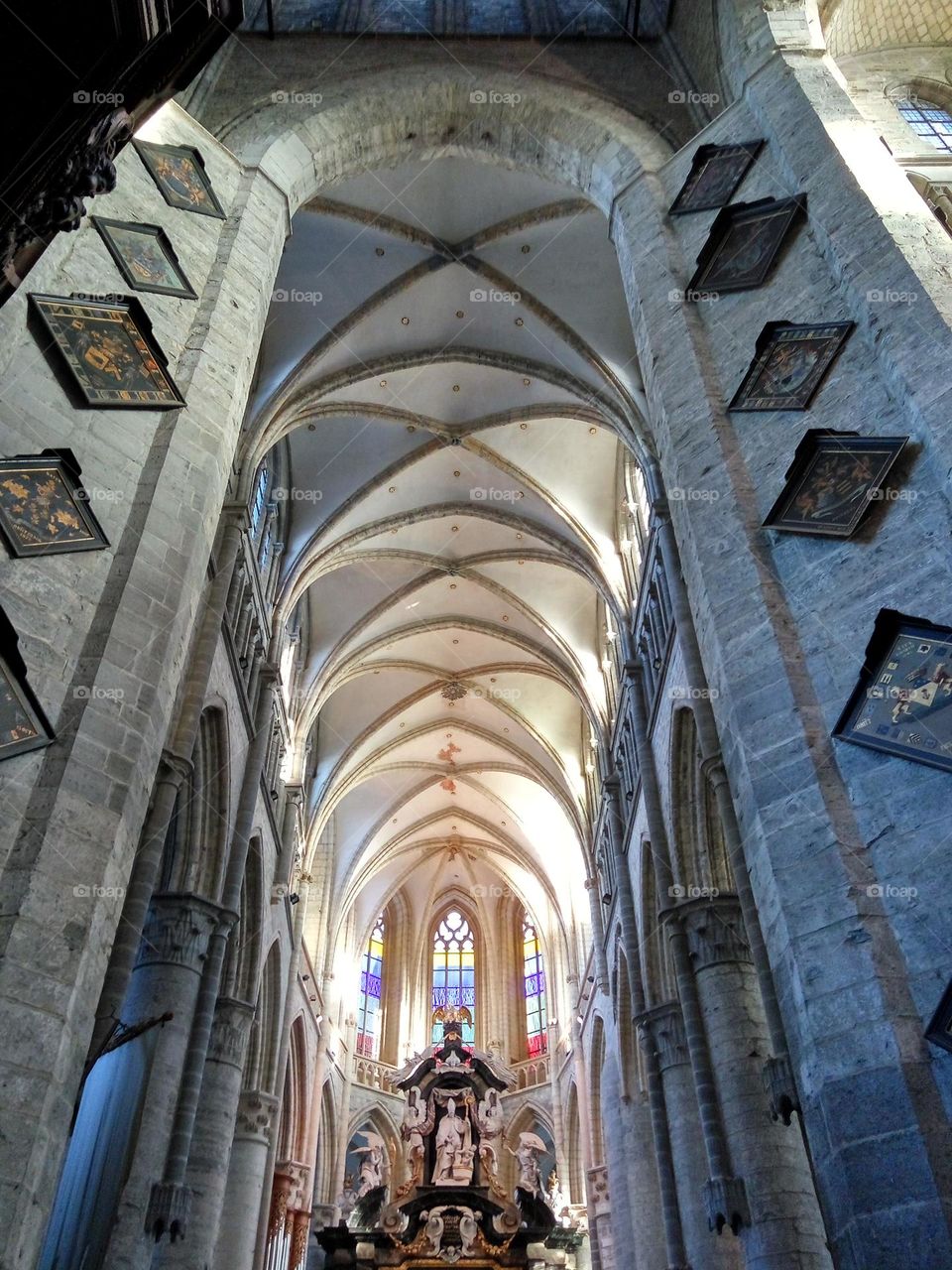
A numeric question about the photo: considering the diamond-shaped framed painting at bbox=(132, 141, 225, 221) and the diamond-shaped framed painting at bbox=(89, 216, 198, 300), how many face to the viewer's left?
0

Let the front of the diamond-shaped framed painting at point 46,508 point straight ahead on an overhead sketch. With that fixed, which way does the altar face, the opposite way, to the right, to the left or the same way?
to the right

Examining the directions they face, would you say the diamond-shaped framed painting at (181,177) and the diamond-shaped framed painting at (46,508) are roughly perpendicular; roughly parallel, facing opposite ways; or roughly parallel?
roughly parallel

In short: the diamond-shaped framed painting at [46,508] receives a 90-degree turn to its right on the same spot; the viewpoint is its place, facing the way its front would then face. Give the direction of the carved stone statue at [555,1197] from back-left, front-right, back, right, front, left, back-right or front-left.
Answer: back

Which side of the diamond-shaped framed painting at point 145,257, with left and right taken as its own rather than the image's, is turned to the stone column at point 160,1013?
left

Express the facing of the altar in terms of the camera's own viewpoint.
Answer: facing the viewer

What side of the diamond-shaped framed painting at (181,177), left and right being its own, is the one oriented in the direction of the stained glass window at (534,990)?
left

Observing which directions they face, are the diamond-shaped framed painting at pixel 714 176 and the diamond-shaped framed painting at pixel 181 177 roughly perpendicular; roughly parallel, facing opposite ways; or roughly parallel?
roughly parallel, facing opposite ways

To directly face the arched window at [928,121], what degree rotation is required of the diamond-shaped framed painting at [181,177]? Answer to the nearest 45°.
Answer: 0° — it already faces it

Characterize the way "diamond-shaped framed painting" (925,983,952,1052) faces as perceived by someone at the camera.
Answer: facing the viewer and to the left of the viewer

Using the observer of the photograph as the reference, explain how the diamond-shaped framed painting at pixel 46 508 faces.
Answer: facing the viewer and to the right of the viewer
